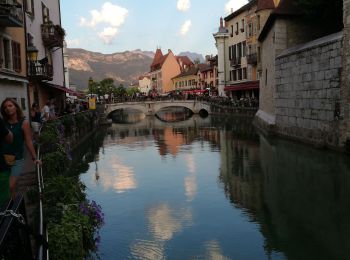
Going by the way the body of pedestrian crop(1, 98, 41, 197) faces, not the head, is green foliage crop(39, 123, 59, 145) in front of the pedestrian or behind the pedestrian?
behind

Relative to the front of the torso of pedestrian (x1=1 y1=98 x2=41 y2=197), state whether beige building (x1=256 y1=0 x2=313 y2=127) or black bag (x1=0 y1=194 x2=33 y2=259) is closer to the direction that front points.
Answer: the black bag

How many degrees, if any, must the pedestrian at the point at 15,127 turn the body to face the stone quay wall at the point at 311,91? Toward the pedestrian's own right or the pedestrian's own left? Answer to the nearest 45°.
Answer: approximately 180°

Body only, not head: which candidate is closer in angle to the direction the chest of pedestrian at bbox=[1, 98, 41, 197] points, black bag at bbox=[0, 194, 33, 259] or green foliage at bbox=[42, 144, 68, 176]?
the black bag

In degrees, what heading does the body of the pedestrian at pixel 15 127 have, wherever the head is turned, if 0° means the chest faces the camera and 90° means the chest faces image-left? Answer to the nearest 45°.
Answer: approximately 45°

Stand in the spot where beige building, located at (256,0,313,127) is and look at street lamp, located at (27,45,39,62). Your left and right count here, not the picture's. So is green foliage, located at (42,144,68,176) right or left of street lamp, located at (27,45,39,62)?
left

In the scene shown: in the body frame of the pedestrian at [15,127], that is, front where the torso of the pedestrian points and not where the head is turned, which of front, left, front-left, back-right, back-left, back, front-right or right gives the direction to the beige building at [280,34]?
back

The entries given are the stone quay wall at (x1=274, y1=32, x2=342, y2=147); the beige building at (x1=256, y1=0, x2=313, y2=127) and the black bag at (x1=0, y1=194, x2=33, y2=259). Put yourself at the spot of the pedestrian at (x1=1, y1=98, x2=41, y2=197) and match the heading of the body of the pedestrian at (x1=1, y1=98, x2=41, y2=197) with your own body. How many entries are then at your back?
2

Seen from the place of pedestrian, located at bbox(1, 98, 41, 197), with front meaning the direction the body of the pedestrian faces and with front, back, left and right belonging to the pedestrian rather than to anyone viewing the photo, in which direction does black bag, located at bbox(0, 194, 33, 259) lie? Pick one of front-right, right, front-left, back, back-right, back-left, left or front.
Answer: front-left
